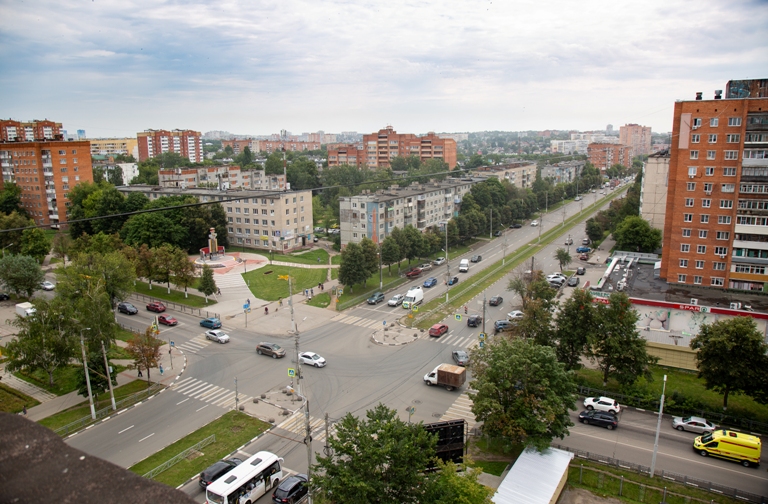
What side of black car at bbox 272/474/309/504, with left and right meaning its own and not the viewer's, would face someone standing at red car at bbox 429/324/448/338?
front

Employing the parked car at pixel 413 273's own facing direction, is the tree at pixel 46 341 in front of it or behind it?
in front

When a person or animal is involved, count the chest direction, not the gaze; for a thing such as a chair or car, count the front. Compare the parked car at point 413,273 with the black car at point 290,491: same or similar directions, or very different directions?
very different directions

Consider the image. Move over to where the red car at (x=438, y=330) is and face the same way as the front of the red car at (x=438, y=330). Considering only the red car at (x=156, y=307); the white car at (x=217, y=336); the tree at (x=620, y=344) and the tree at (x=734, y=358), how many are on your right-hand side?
2

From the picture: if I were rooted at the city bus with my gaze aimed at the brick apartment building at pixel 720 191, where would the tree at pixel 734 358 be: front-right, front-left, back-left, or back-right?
front-right

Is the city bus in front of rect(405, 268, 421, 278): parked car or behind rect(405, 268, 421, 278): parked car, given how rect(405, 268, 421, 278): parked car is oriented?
in front

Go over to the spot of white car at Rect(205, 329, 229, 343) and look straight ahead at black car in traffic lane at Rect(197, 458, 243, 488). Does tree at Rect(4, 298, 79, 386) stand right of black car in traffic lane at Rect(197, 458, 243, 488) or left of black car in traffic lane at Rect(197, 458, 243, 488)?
right

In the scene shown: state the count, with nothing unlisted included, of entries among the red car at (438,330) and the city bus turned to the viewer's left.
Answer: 0

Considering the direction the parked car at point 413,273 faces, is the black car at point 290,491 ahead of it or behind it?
ahead
